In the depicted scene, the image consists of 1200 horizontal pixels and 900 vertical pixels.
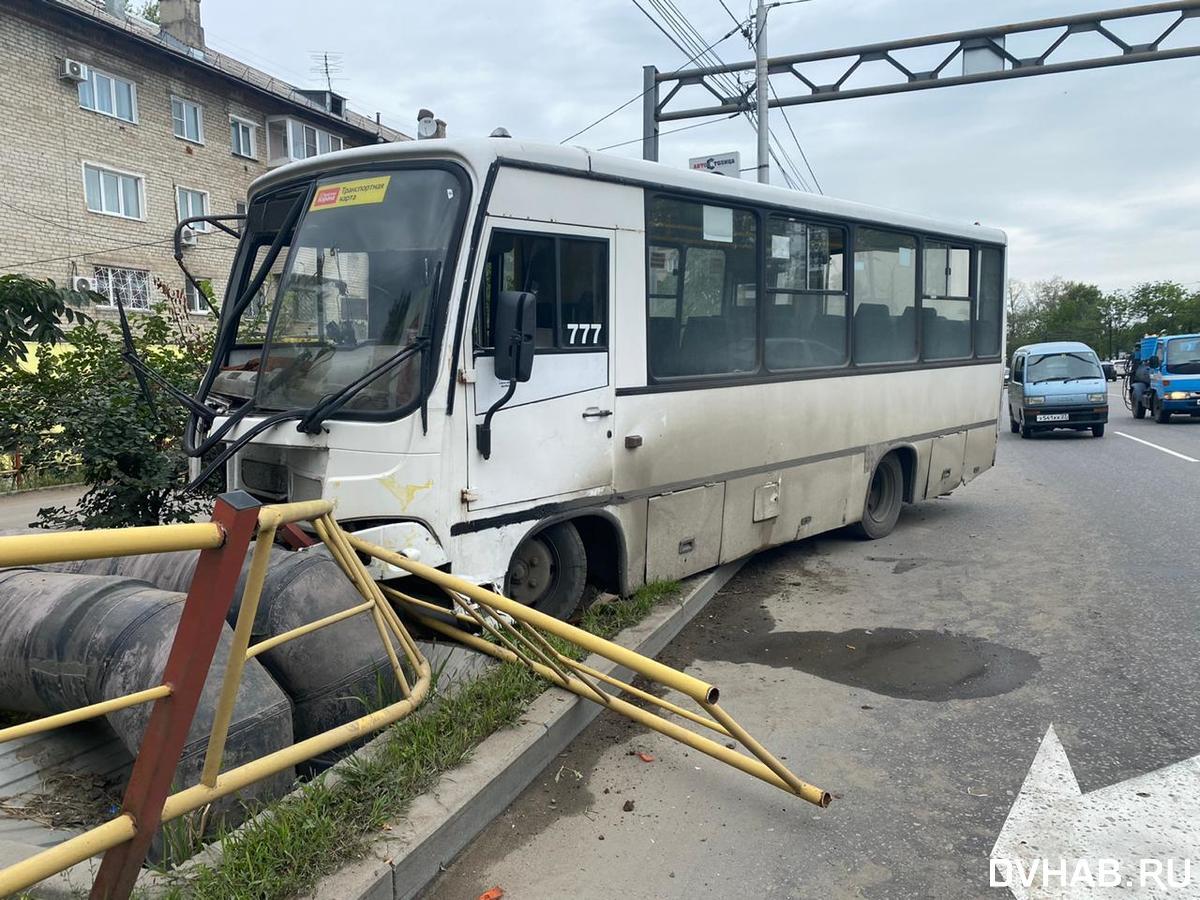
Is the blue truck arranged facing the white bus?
yes

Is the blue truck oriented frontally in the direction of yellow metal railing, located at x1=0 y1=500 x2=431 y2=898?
yes

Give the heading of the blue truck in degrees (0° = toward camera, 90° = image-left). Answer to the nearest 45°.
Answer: approximately 0°

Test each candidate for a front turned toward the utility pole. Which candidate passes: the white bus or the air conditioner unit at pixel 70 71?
the air conditioner unit

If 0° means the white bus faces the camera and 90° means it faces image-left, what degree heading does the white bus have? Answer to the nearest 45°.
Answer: approximately 45°

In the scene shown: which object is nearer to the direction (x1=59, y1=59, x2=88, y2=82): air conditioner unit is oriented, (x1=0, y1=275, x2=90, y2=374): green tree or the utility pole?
the utility pole
